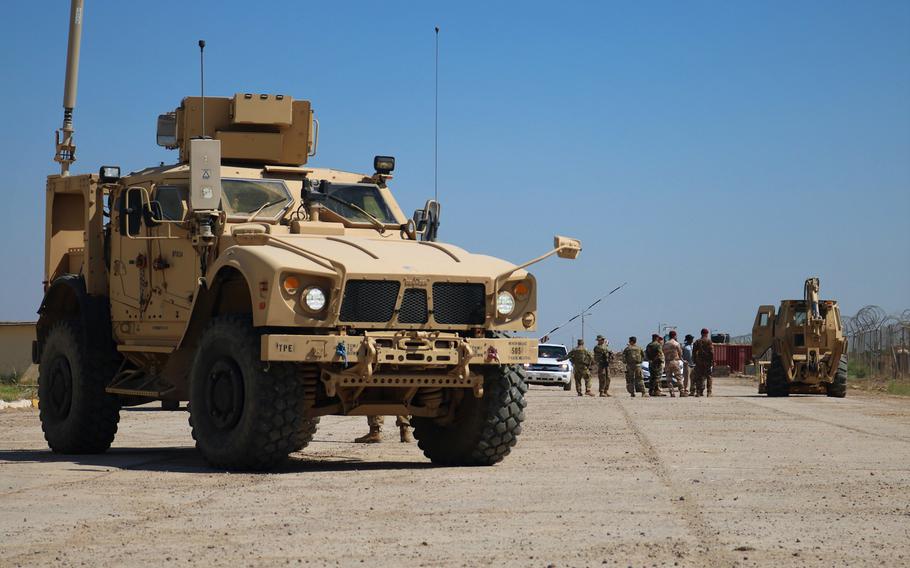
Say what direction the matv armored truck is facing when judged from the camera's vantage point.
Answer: facing the viewer and to the right of the viewer

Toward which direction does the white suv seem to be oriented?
toward the camera

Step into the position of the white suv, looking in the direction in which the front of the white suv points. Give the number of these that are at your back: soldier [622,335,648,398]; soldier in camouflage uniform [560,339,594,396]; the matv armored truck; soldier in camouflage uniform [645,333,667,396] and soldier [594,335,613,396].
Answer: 0

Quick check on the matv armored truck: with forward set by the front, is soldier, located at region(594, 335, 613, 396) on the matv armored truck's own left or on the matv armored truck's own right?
on the matv armored truck's own left

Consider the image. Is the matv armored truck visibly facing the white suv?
no

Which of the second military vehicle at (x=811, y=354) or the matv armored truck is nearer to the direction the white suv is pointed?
the matv armored truck
